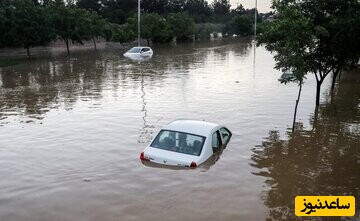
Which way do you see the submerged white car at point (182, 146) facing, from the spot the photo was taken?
facing away from the viewer and to the right of the viewer

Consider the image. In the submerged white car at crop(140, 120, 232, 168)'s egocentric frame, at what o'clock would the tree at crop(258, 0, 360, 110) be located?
The tree is roughly at 12 o'clock from the submerged white car.
